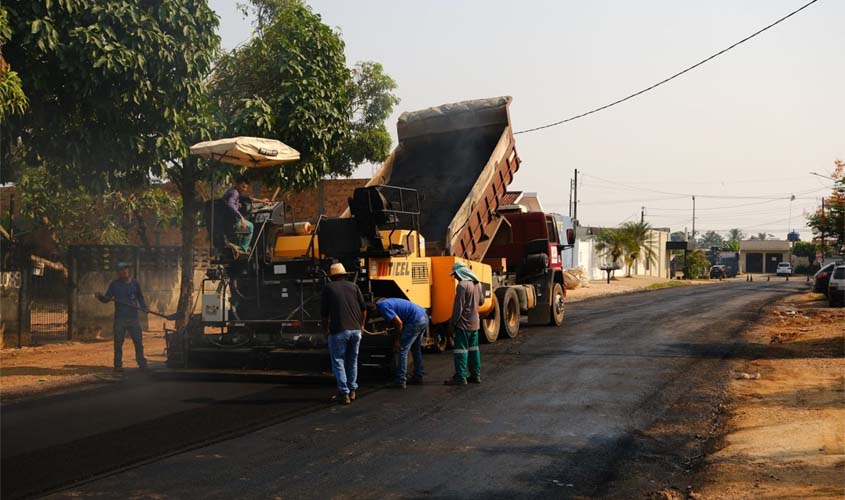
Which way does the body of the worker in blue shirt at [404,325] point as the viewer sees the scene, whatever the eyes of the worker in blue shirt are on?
to the viewer's left

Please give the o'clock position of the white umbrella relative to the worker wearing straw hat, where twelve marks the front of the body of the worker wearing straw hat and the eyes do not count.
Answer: The white umbrella is roughly at 11 o'clock from the worker wearing straw hat.

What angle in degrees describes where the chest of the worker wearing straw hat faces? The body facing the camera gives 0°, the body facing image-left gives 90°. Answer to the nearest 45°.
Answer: approximately 180°

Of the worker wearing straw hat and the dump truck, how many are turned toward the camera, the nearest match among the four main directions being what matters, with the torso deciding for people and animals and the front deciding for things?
0

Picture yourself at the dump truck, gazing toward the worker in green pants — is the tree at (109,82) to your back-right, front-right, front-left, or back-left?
front-right

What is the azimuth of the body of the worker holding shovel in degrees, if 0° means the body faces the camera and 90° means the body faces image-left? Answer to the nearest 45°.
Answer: approximately 0°

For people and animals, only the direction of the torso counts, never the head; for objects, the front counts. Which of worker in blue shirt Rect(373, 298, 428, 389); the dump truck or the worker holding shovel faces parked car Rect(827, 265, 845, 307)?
the dump truck

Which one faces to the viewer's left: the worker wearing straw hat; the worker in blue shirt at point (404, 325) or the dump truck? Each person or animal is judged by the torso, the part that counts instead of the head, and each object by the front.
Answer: the worker in blue shirt

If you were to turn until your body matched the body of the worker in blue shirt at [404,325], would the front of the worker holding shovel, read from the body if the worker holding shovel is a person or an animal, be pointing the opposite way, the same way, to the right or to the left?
to the left

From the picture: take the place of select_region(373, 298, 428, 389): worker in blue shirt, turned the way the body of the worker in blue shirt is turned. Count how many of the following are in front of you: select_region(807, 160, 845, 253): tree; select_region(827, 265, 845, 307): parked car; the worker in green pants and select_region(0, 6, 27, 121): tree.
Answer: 1

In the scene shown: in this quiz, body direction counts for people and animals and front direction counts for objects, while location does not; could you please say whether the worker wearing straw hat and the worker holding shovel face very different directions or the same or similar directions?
very different directions

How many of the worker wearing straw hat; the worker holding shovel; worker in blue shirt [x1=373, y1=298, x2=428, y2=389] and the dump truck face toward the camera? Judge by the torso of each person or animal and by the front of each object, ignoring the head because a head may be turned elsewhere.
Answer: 1

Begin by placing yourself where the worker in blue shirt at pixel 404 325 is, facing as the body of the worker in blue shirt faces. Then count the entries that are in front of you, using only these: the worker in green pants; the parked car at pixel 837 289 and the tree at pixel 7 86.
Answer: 1

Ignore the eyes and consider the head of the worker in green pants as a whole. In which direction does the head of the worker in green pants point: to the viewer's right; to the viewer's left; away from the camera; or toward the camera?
to the viewer's left

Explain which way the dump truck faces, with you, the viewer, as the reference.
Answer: facing away from the viewer and to the right of the viewer

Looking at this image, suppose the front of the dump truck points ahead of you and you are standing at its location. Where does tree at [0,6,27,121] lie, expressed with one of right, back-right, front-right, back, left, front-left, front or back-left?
back
